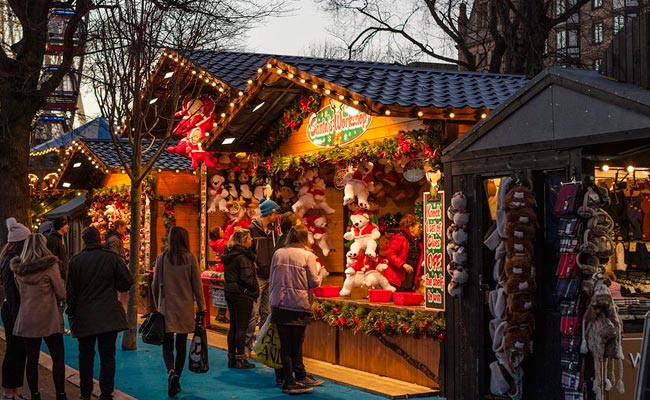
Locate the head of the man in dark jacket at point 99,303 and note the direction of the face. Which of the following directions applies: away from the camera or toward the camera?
away from the camera

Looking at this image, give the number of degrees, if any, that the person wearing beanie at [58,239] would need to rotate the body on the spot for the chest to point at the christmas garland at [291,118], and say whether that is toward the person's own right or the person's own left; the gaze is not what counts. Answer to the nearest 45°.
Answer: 0° — they already face it

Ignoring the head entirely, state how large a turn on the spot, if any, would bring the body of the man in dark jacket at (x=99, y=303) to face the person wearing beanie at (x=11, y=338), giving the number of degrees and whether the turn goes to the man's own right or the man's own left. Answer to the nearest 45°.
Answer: approximately 45° to the man's own left

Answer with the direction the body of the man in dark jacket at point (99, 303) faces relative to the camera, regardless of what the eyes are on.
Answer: away from the camera

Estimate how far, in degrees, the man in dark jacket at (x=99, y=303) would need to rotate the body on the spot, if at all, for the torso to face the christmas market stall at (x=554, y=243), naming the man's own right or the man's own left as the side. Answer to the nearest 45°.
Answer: approximately 135° to the man's own right

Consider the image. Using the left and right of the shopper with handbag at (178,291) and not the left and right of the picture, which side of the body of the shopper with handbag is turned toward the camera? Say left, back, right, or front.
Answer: back

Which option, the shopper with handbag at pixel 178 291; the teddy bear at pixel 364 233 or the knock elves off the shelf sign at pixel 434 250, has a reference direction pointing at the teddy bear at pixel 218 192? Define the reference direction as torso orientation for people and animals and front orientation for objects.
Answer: the shopper with handbag

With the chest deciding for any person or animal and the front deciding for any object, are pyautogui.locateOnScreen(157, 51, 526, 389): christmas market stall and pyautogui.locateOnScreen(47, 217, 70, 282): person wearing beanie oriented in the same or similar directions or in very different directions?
very different directions
